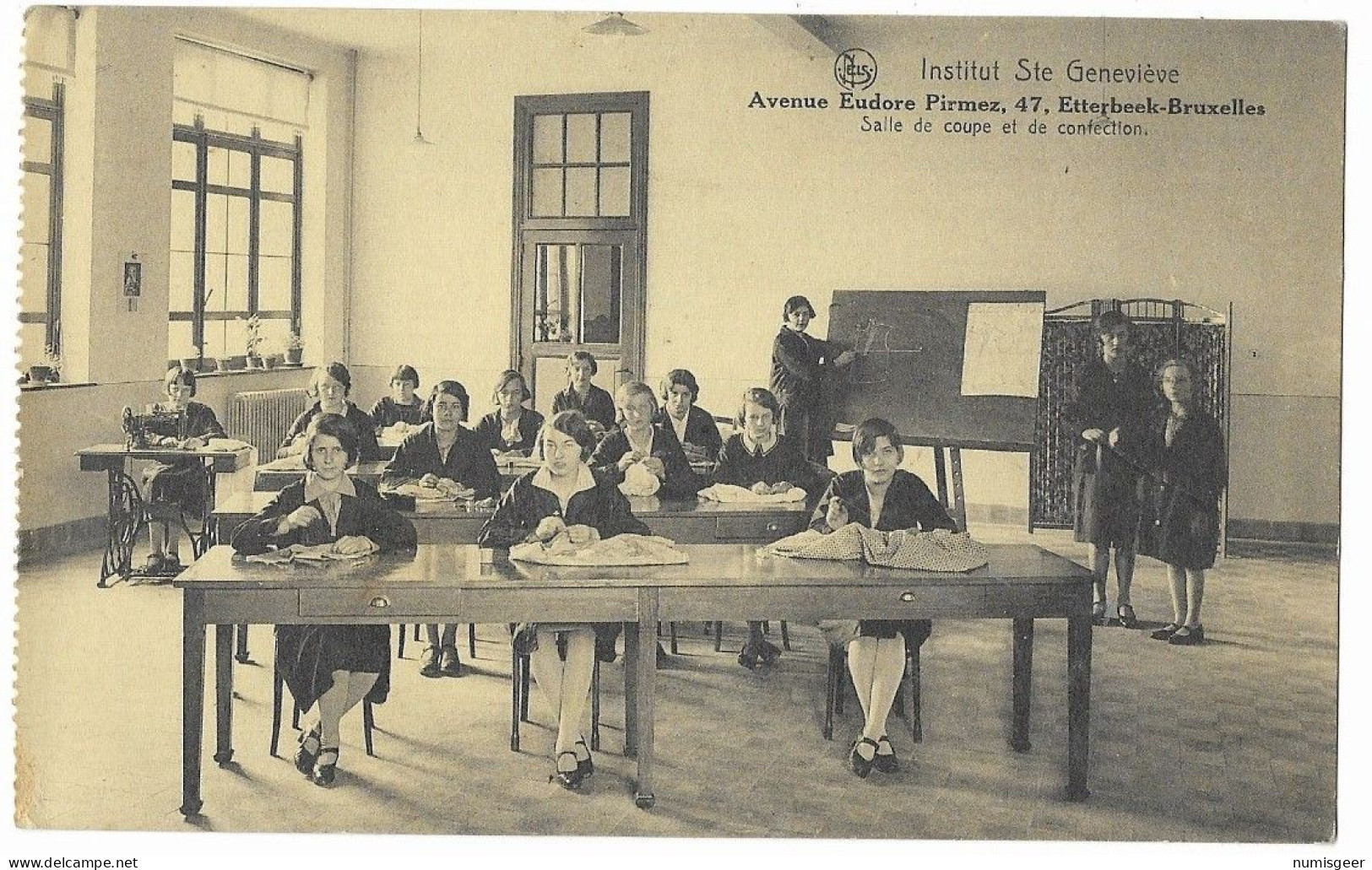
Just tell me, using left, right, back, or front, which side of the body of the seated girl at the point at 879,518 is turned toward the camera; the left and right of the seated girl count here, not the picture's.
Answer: front

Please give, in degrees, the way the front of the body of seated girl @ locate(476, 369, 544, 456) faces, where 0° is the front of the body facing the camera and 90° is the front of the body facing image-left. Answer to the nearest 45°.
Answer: approximately 0°

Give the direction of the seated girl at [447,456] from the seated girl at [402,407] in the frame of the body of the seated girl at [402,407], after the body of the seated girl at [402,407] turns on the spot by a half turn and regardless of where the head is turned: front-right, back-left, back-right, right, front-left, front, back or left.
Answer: back

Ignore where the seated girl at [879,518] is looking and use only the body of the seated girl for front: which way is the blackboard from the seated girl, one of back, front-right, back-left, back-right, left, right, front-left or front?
back

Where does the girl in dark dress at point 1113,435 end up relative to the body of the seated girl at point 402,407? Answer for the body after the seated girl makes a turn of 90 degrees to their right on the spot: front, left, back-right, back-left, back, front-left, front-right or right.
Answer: back-left

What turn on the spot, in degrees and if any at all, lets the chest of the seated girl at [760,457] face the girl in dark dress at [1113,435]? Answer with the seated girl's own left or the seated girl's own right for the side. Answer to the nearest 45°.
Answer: approximately 135° to the seated girl's own left

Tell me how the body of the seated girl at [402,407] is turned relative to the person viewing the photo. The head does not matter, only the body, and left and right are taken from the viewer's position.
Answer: facing the viewer

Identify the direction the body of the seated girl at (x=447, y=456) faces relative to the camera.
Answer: toward the camera

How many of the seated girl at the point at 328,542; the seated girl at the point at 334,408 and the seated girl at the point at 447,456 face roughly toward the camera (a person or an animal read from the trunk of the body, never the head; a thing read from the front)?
3
